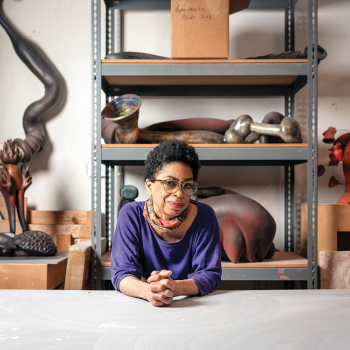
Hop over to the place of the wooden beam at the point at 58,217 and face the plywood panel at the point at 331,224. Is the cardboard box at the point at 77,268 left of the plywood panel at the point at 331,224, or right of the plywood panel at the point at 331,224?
right

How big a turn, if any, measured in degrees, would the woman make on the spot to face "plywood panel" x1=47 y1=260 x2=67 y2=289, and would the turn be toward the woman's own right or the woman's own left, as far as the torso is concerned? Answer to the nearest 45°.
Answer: approximately 135° to the woman's own right

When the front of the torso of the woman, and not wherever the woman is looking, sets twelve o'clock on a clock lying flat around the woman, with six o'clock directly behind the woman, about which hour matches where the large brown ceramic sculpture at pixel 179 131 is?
The large brown ceramic sculpture is roughly at 6 o'clock from the woman.

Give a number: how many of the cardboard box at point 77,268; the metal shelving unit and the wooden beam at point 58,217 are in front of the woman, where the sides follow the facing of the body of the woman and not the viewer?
0

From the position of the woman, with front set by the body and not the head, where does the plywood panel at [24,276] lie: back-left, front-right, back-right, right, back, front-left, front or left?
back-right

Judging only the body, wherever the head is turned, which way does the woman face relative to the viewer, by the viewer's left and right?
facing the viewer

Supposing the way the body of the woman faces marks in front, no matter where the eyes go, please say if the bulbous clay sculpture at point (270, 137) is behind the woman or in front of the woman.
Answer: behind

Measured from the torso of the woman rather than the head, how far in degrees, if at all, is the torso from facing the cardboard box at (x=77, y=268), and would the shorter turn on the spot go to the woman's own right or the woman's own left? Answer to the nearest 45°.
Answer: approximately 135° to the woman's own right
